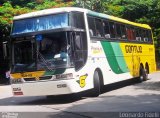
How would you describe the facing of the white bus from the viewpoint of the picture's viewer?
facing the viewer and to the left of the viewer
